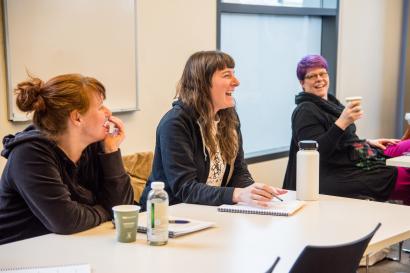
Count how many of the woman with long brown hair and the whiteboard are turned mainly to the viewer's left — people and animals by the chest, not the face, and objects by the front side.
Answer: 0

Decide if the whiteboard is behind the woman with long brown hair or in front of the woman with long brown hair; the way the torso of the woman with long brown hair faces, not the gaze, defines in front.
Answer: behind

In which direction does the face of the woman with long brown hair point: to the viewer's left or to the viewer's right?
to the viewer's right

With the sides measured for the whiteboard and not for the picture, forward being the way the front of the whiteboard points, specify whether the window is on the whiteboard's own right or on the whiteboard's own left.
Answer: on the whiteboard's own left

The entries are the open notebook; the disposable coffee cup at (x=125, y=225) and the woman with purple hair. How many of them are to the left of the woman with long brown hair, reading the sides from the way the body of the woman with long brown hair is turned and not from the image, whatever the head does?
1

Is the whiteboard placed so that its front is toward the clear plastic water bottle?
yes

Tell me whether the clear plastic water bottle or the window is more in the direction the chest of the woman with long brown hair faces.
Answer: the clear plastic water bottle

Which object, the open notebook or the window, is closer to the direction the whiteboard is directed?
the open notebook

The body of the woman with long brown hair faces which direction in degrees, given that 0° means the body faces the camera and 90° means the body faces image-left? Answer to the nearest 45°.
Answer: approximately 315°

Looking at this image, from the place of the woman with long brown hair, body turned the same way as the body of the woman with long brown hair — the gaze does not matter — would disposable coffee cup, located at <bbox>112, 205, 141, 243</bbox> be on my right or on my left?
on my right

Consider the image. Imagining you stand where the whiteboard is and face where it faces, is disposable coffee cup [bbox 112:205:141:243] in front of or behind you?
in front

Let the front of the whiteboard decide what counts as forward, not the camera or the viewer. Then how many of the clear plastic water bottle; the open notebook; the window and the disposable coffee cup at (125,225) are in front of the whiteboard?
3

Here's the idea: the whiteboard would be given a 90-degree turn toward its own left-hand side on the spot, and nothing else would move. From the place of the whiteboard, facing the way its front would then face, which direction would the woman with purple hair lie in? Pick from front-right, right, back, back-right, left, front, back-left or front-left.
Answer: front

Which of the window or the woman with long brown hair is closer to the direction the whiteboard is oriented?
the woman with long brown hair

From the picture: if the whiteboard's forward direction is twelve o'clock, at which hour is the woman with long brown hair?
The woman with long brown hair is roughly at 11 o'clock from the whiteboard.

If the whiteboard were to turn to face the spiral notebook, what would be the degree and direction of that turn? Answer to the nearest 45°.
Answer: approximately 45° to its left
